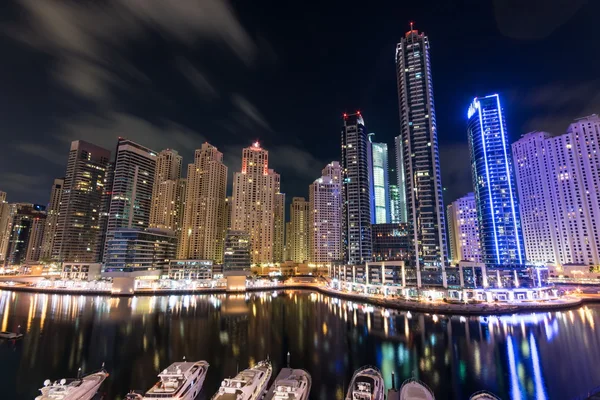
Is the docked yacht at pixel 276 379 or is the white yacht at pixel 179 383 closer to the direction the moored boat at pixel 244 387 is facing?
the docked yacht

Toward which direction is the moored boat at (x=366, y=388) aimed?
away from the camera

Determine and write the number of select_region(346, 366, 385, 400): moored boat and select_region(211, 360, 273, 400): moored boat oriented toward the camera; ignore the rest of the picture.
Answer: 0

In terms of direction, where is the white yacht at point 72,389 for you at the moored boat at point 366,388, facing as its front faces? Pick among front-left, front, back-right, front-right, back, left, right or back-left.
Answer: left

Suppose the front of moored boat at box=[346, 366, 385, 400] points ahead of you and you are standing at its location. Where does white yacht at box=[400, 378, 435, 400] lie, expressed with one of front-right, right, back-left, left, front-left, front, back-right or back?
right

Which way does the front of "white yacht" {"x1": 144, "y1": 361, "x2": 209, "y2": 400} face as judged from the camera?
facing away from the viewer and to the right of the viewer

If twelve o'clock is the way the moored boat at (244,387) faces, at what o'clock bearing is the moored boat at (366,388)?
the moored boat at (366,388) is roughly at 2 o'clock from the moored boat at (244,387).

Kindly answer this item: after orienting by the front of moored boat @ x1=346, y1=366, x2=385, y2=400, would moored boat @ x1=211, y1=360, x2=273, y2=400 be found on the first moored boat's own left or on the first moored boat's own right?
on the first moored boat's own left

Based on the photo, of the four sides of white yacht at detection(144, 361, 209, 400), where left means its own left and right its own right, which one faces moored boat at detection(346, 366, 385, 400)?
right

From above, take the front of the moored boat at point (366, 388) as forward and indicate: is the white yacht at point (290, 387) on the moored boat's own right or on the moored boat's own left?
on the moored boat's own left

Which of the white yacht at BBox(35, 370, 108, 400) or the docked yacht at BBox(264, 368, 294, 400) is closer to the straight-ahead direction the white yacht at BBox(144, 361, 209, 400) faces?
the docked yacht

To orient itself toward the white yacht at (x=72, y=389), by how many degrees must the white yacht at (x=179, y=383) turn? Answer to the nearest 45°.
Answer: approximately 135° to its left

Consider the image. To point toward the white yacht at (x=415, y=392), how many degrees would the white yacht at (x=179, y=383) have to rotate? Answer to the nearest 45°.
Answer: approximately 90° to its right

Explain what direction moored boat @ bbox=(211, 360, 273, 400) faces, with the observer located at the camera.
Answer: facing away from the viewer and to the right of the viewer
